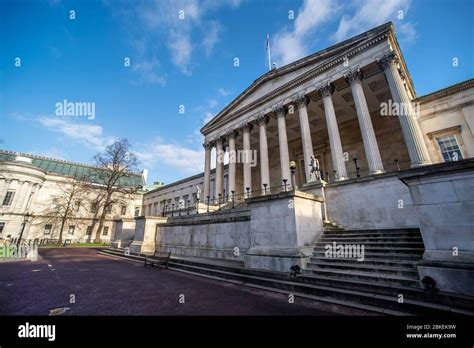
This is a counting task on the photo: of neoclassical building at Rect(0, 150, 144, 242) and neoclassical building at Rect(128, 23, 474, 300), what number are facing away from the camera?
0

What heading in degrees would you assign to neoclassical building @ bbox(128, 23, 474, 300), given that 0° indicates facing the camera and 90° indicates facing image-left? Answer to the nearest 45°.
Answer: approximately 45°

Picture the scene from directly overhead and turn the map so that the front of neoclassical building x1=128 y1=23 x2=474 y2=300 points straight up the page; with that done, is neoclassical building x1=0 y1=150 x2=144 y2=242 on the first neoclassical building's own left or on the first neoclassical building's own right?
on the first neoclassical building's own right

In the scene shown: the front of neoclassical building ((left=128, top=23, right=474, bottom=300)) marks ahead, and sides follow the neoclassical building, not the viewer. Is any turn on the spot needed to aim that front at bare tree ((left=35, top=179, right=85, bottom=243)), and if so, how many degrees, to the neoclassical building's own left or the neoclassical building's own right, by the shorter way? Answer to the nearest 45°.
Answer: approximately 45° to the neoclassical building's own right

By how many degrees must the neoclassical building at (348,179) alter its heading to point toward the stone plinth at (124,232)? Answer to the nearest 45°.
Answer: approximately 45° to its right

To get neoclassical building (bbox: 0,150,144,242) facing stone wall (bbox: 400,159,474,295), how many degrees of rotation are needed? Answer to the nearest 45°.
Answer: approximately 45° to its right

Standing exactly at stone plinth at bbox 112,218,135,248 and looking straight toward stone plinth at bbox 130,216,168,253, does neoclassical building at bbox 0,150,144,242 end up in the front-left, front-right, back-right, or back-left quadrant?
back-right
